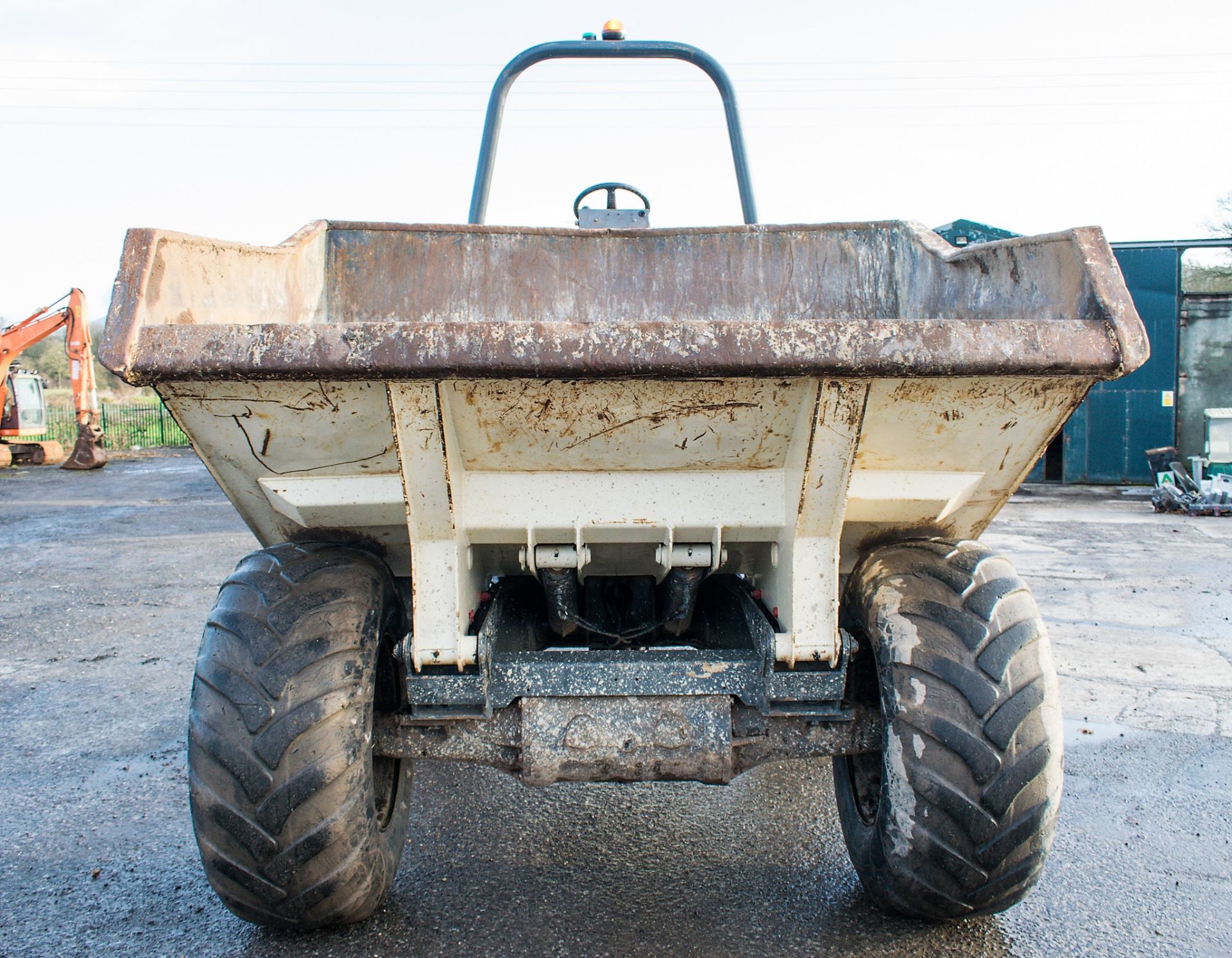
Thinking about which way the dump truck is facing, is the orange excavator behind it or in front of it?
behind

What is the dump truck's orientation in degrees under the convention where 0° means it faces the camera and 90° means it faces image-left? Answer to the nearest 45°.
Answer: approximately 0°

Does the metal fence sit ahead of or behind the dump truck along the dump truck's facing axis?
behind
